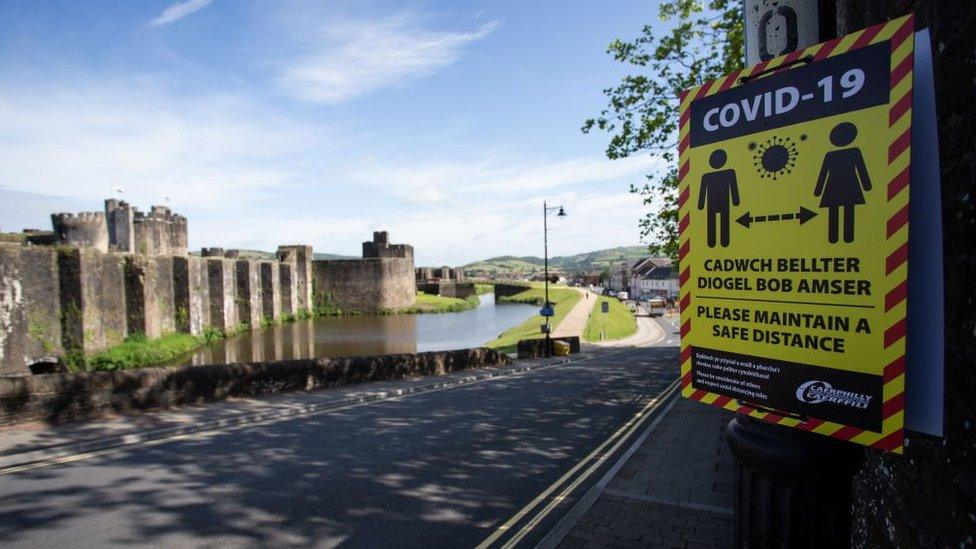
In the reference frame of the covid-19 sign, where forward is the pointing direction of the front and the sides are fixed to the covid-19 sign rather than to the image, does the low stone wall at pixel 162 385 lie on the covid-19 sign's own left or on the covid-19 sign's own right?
on the covid-19 sign's own right

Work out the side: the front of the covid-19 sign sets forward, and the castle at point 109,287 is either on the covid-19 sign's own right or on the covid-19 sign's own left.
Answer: on the covid-19 sign's own right

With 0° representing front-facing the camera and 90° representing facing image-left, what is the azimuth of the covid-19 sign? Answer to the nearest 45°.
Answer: approximately 45°
